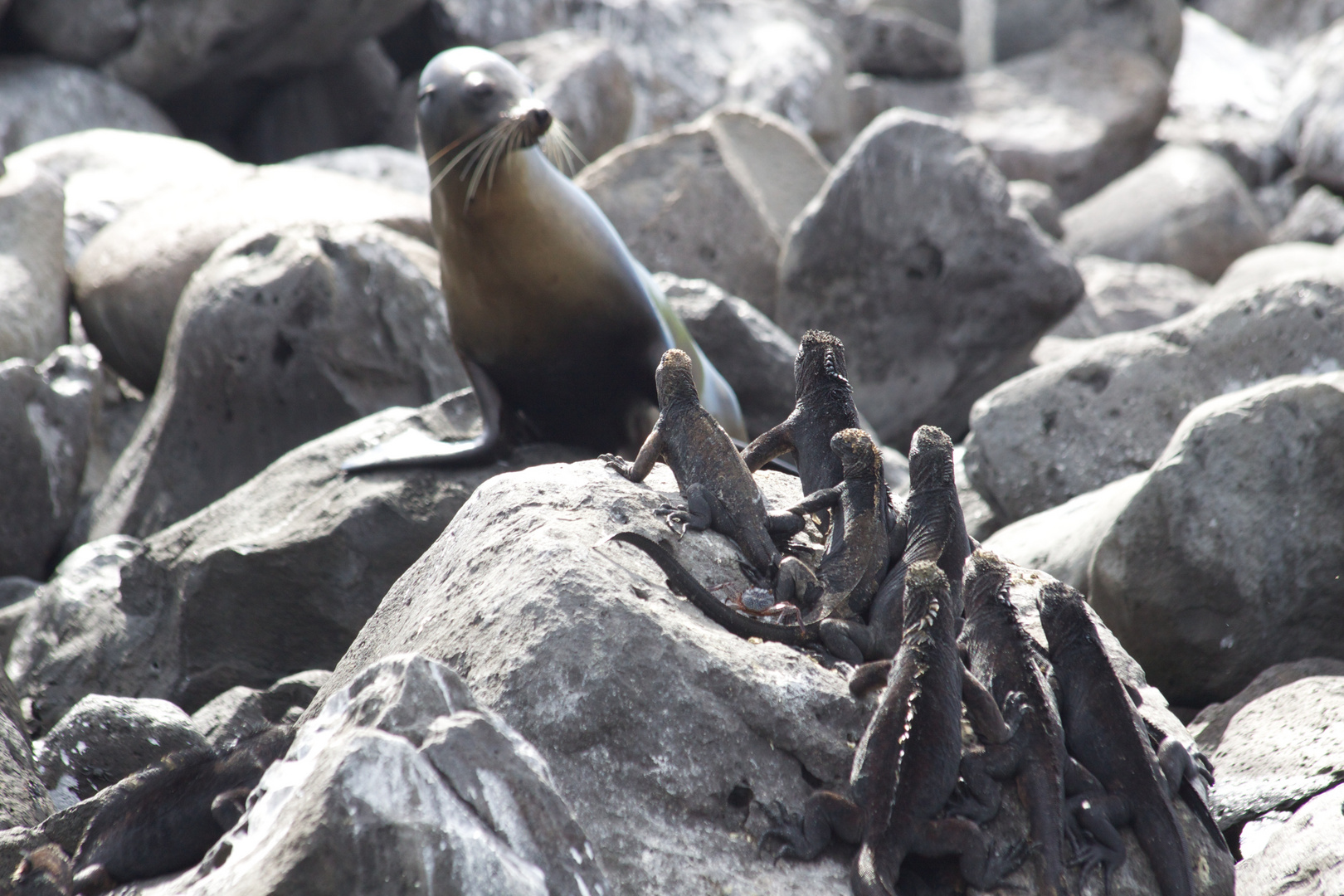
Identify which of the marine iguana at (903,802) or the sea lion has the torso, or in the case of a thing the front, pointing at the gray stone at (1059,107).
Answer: the marine iguana

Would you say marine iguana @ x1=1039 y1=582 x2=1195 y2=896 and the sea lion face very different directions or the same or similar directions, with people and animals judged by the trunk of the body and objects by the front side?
very different directions

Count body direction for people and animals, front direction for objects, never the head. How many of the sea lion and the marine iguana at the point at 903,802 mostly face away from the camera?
1

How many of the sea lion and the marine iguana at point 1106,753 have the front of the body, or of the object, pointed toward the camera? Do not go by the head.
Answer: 1

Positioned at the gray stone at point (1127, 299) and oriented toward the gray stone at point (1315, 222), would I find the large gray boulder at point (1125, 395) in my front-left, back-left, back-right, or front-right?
back-right

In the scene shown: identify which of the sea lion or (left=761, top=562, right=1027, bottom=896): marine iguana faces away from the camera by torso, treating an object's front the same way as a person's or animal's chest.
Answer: the marine iguana

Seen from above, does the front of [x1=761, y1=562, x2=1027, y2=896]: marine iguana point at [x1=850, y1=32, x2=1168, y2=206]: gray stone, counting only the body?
yes

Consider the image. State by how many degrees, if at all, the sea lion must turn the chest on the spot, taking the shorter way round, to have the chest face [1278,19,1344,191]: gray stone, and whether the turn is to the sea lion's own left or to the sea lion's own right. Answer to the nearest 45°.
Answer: approximately 135° to the sea lion's own left

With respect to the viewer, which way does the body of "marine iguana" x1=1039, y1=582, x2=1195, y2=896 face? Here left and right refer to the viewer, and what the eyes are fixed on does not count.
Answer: facing away from the viewer and to the left of the viewer

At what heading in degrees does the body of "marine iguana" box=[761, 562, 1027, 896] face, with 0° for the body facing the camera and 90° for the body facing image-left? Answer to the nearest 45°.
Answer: approximately 180°
